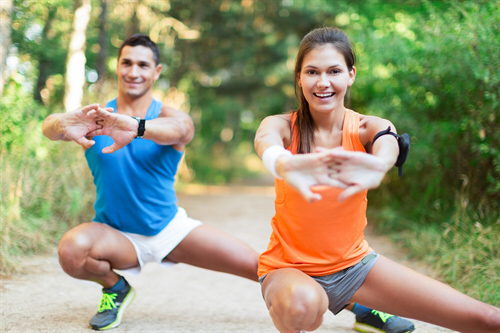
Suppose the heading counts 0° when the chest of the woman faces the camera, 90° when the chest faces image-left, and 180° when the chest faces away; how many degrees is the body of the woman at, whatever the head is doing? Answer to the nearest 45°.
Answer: approximately 0°

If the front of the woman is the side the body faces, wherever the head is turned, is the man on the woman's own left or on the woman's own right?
on the woman's own right

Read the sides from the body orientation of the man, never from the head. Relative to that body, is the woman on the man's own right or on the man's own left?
on the man's own left

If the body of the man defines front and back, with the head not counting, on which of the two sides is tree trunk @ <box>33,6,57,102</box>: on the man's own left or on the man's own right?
on the man's own right

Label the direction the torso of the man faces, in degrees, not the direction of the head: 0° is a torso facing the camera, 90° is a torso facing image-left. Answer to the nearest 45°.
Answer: approximately 45°

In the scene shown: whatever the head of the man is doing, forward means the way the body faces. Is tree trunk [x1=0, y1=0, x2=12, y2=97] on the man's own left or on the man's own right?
on the man's own right

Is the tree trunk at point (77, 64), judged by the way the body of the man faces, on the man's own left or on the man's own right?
on the man's own right
